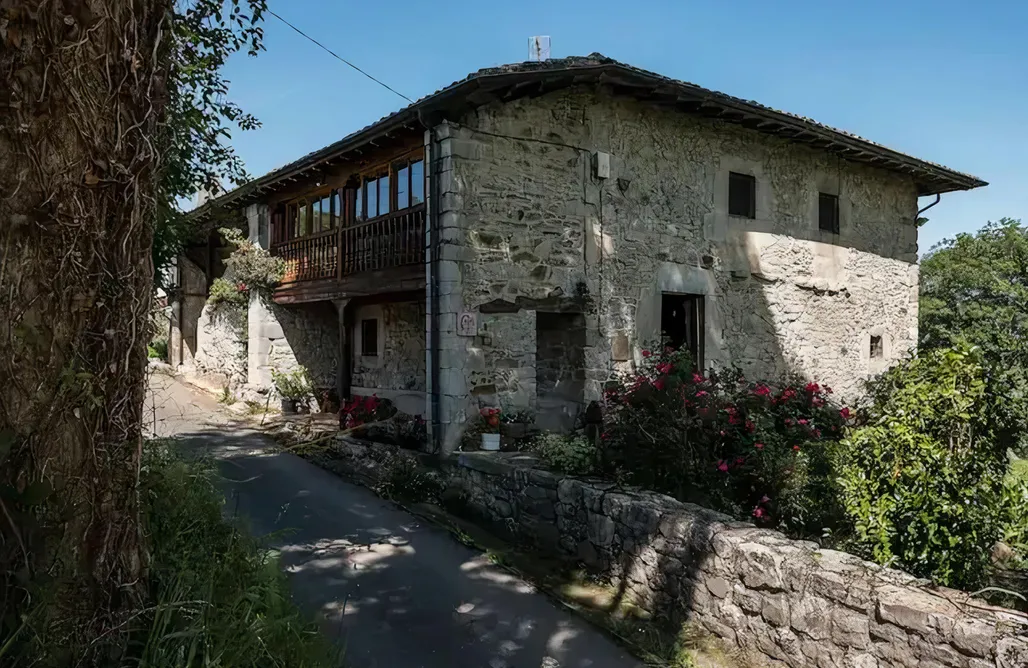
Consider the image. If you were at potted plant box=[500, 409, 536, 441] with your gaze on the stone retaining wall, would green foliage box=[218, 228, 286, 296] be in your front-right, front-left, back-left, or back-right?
back-right

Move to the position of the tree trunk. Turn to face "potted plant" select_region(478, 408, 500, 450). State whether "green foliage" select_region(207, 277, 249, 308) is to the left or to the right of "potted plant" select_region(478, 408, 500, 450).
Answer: left
